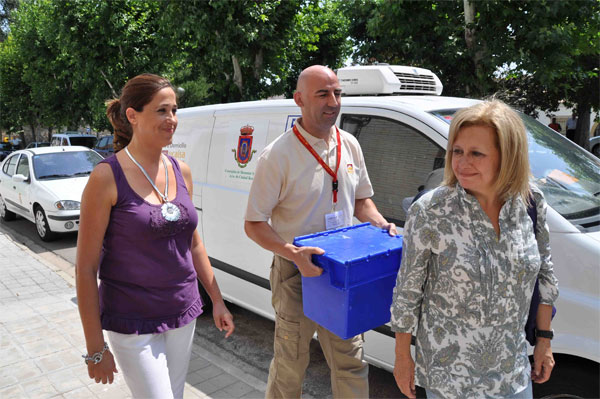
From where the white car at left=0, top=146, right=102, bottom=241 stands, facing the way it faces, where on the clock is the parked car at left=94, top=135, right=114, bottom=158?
The parked car is roughly at 8 o'clock from the white car.

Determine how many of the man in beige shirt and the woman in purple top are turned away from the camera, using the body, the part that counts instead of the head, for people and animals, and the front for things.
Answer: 0

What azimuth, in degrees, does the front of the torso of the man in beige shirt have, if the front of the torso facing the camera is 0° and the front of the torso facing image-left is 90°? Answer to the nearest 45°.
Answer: approximately 315°

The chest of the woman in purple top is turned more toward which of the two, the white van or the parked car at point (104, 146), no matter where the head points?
the white van

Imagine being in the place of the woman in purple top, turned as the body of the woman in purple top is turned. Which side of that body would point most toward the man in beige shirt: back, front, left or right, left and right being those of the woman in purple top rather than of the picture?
left

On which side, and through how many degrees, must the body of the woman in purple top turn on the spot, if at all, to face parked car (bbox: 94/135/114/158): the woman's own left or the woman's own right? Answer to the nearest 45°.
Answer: approximately 135° to the woman's own left

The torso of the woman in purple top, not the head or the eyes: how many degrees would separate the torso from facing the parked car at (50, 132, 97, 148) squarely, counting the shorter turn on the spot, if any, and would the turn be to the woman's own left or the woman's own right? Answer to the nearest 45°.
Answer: approximately 135° to the woman's own left

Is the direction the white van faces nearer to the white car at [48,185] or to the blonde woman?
the blonde woman

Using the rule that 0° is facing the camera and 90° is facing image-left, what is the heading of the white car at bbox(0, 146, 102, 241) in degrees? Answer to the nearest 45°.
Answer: approximately 315°
